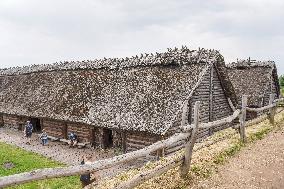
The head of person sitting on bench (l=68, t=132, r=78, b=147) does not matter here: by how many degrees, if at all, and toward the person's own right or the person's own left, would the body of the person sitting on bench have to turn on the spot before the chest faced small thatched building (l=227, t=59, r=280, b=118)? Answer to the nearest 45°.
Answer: approximately 135° to the person's own left

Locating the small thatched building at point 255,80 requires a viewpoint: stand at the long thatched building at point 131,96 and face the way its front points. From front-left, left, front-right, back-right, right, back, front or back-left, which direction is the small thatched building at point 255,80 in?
back

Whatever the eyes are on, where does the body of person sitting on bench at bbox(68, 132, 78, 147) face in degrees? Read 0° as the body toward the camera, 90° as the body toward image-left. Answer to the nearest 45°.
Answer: approximately 45°

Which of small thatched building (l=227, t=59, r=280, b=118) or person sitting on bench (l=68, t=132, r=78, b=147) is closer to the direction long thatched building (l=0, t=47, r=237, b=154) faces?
the person sitting on bench
